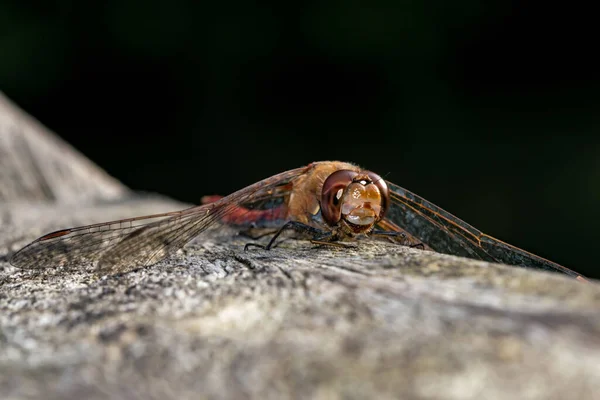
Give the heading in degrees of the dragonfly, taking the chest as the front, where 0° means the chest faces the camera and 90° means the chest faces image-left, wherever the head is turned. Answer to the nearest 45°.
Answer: approximately 315°
